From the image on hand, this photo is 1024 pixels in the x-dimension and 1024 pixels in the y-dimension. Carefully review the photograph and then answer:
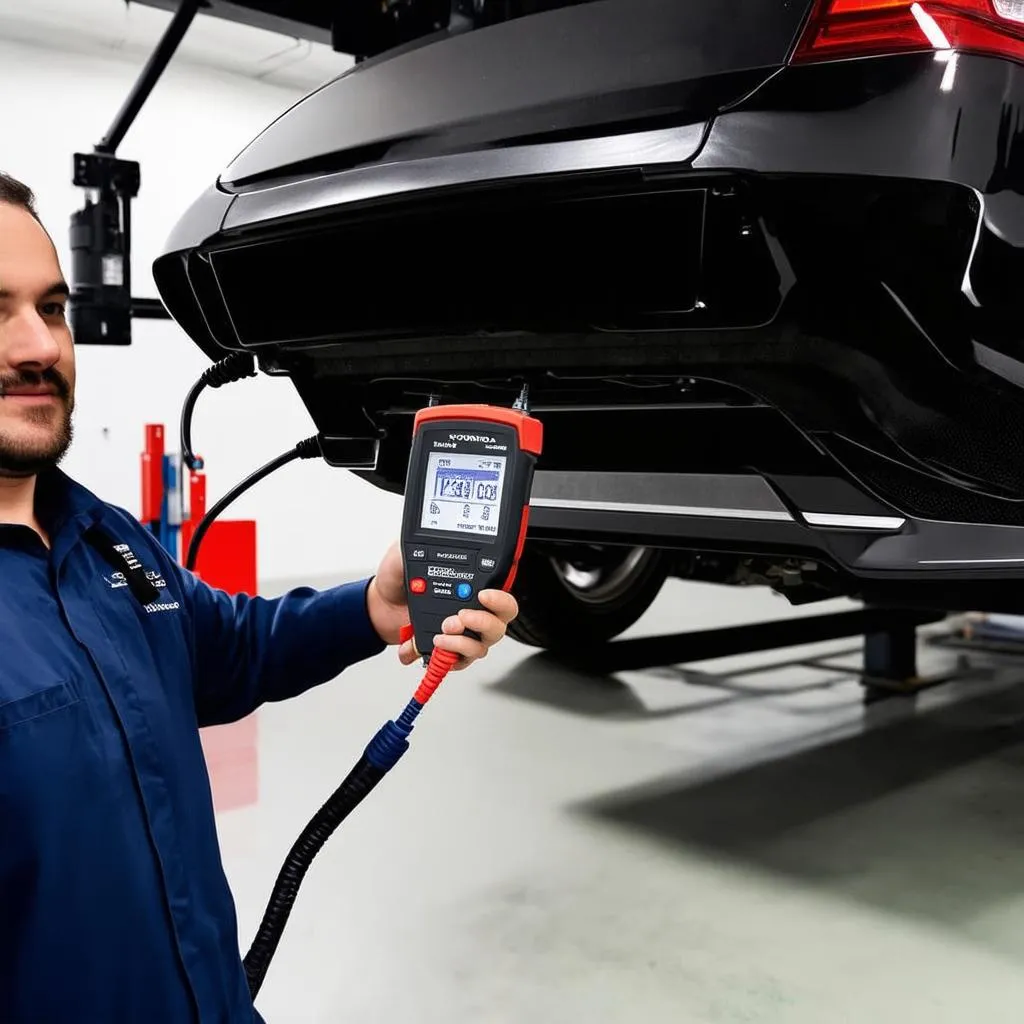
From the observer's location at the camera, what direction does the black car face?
facing away from the viewer and to the right of the viewer

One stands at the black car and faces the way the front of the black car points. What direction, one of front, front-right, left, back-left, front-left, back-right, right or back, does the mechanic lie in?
back
